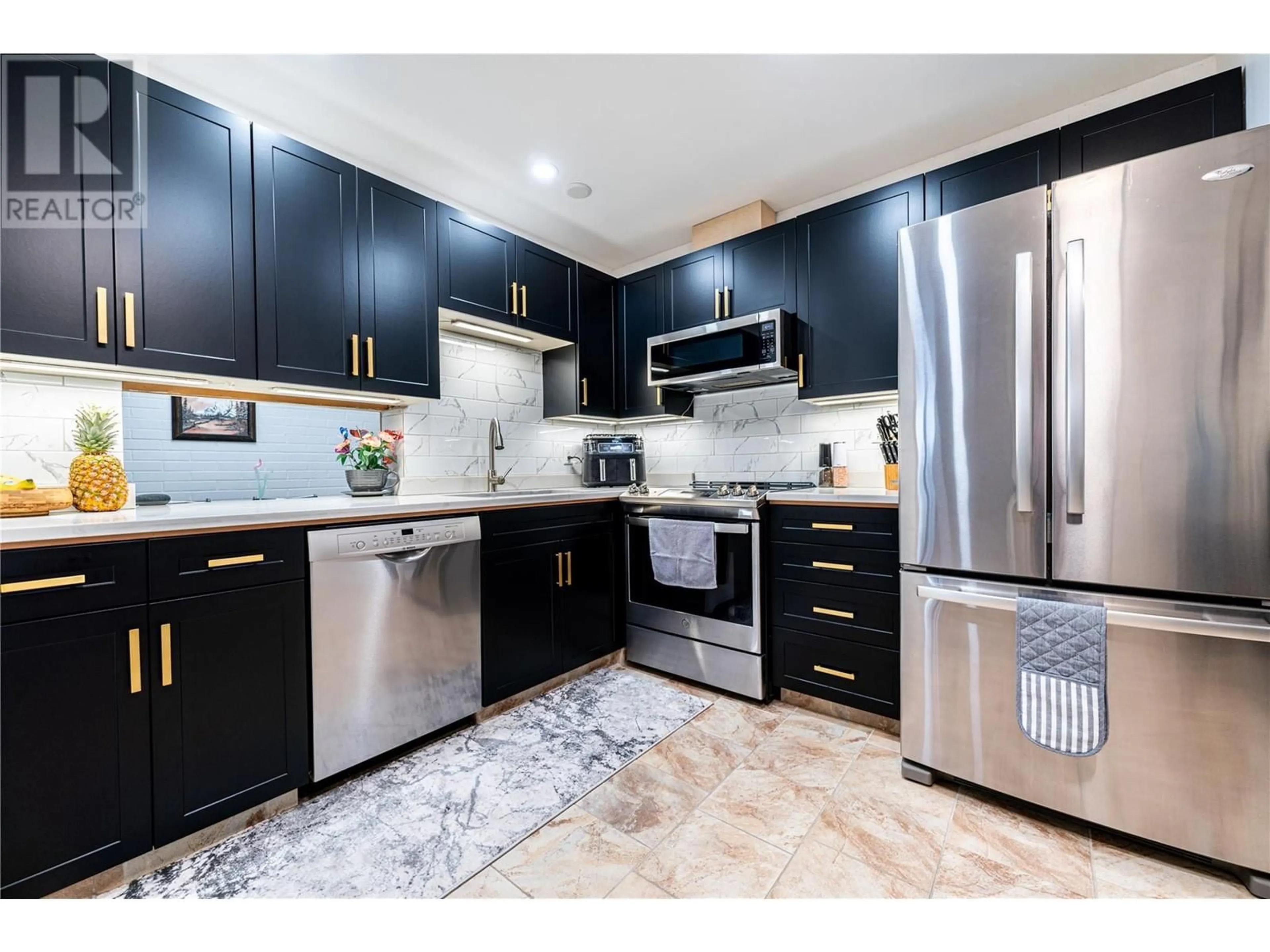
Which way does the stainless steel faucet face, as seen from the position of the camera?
facing the viewer and to the right of the viewer

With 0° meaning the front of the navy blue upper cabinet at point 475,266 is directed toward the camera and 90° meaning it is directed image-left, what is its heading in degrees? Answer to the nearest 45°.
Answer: approximately 315°

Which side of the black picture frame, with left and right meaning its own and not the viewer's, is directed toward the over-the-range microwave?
front

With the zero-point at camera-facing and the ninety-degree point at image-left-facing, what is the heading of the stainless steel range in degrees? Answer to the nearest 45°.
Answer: approximately 45°

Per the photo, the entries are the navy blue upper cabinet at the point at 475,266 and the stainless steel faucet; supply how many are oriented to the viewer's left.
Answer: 0

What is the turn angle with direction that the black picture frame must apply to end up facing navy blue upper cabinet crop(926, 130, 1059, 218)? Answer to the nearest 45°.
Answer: approximately 45° to its left

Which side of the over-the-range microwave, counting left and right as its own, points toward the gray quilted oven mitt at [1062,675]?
left

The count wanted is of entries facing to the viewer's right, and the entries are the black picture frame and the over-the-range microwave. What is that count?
0

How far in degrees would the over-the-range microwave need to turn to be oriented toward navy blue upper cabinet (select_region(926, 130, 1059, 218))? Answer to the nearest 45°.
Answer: approximately 90° to its left

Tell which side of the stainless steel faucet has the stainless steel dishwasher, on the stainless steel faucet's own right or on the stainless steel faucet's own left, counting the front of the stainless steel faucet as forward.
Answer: on the stainless steel faucet's own right

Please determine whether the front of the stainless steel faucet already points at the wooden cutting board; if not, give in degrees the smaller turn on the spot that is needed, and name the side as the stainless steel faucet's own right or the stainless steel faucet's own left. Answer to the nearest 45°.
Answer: approximately 90° to the stainless steel faucet's own right

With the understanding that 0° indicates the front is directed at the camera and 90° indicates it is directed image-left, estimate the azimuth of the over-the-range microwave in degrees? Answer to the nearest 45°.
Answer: approximately 45°

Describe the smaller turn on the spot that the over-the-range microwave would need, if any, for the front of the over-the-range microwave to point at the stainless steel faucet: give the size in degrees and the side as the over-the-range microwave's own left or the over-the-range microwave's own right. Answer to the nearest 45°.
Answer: approximately 45° to the over-the-range microwave's own right

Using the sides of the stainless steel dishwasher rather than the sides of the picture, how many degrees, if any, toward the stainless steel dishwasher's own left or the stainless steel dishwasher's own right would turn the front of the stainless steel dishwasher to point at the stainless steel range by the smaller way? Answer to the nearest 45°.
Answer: approximately 45° to the stainless steel dishwasher's own left
